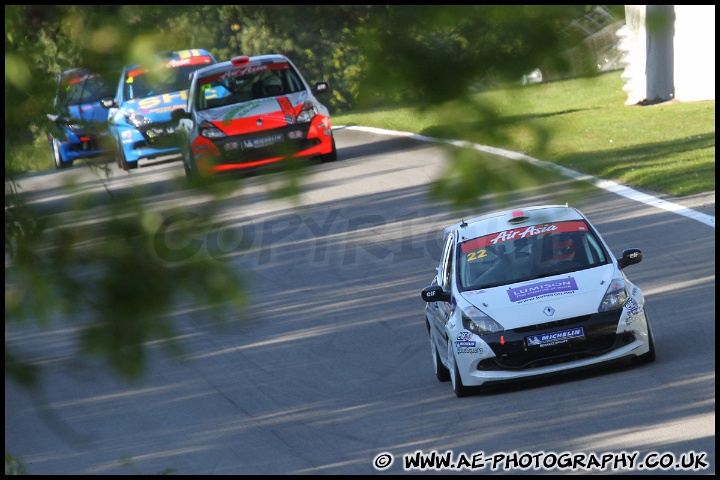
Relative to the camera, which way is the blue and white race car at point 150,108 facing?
toward the camera

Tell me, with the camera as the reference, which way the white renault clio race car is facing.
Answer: facing the viewer

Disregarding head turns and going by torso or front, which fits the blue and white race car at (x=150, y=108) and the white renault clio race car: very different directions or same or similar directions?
same or similar directions
